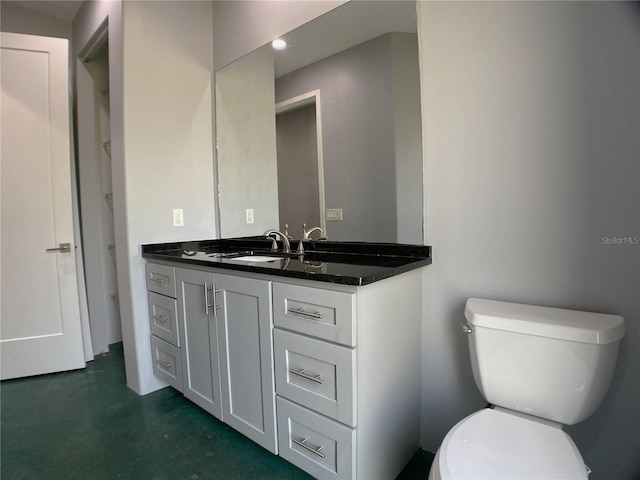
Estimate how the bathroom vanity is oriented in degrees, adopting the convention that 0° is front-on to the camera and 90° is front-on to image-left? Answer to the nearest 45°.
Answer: approximately 45°

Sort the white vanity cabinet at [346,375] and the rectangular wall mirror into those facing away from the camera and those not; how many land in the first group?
0

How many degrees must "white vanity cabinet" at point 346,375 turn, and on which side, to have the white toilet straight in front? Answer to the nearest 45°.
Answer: approximately 135° to its left

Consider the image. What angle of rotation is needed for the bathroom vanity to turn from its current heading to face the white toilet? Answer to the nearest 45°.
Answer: approximately 90° to its left

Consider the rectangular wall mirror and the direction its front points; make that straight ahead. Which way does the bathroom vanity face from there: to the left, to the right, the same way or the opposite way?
the same way

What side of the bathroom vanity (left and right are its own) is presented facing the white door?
right

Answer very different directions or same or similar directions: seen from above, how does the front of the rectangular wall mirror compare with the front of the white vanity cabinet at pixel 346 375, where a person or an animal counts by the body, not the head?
same or similar directions

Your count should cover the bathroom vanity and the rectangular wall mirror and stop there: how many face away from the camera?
0
